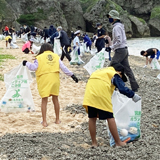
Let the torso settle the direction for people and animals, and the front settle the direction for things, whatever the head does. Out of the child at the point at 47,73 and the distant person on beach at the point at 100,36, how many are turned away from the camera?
1

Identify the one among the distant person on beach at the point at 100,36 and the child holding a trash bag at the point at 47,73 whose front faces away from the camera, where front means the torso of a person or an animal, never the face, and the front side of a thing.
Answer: the child holding a trash bag

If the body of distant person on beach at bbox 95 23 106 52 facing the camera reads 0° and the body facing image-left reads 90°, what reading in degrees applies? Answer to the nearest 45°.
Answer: approximately 45°

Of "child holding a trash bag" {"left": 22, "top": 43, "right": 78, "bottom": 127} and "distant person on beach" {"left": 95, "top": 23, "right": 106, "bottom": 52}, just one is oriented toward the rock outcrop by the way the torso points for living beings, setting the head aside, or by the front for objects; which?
the child holding a trash bag

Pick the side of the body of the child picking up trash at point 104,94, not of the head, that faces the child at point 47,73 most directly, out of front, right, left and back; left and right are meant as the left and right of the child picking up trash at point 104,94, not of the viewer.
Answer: left

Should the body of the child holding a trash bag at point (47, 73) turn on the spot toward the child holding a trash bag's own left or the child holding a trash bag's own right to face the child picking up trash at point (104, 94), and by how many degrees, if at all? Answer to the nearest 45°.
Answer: approximately 135° to the child holding a trash bag's own right

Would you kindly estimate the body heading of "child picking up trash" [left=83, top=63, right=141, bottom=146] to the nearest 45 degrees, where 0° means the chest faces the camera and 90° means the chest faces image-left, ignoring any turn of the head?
approximately 225°

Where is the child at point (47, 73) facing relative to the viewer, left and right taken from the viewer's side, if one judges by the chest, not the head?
facing away from the viewer

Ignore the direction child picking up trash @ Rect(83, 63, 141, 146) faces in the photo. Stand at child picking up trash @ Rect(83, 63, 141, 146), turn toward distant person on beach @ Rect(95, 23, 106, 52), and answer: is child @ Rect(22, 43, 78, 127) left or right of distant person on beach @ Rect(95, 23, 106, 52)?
left

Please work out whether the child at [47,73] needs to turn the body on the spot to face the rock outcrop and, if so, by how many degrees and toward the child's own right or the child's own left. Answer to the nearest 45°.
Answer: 0° — they already face it

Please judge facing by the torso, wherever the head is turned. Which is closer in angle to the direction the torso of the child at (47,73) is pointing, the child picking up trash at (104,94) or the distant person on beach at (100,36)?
the distant person on beach
